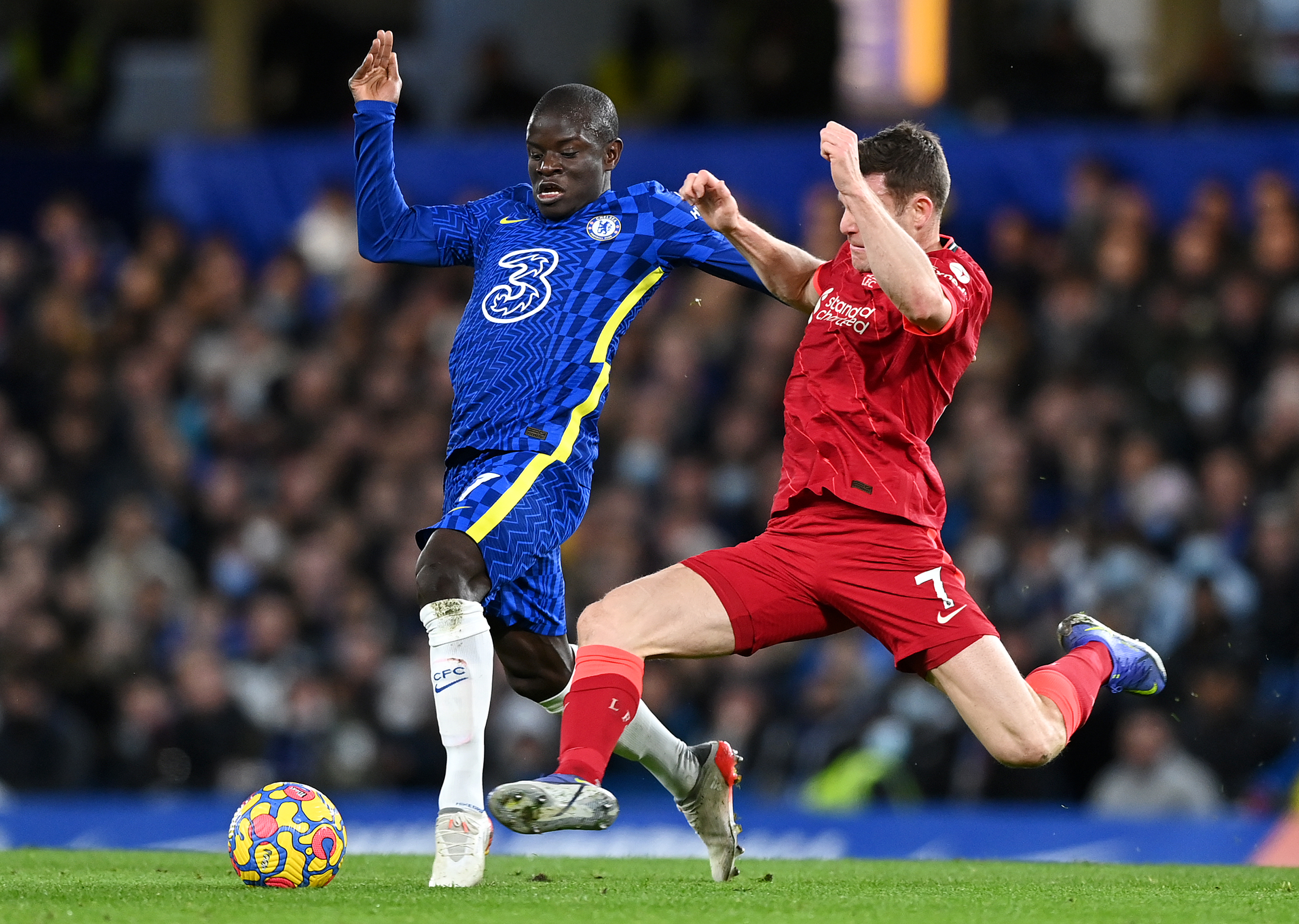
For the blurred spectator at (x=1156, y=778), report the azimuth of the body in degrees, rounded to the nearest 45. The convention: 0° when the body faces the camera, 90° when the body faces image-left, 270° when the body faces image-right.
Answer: approximately 0°

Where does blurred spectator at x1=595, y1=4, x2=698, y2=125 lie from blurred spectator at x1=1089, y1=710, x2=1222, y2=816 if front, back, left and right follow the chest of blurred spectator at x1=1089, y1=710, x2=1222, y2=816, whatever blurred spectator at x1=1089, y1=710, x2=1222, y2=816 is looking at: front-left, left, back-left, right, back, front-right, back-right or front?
back-right

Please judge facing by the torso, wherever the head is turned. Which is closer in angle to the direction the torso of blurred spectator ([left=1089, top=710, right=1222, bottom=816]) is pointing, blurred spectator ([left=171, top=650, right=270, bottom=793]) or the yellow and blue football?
the yellow and blue football

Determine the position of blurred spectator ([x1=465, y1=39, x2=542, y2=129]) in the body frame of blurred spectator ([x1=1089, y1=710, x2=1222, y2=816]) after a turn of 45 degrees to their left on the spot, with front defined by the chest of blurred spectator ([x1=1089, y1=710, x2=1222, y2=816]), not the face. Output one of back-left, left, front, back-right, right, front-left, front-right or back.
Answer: back

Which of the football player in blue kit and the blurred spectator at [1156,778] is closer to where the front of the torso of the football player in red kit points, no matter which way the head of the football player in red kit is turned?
the football player in blue kit

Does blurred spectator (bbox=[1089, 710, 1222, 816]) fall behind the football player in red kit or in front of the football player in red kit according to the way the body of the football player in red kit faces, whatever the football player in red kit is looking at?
behind

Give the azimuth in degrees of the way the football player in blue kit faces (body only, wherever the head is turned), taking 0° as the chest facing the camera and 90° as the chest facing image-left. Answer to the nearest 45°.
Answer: approximately 45°

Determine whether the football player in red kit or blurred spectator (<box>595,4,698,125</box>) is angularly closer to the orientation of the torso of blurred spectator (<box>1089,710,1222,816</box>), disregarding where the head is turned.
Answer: the football player in red kit

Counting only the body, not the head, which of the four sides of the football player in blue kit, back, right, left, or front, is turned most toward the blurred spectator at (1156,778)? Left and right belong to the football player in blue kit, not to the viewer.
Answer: back
